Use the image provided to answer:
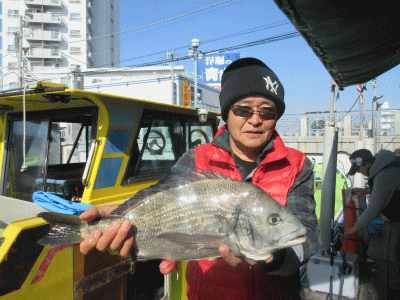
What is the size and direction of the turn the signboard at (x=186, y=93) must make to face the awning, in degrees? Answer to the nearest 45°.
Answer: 0° — it already faces it

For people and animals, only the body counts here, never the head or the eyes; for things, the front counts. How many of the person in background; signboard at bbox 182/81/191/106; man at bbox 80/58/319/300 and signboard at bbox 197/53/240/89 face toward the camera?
3

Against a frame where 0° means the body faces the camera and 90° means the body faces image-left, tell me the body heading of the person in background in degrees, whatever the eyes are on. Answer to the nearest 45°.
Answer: approximately 90°

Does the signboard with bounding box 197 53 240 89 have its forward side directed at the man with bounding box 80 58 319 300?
yes

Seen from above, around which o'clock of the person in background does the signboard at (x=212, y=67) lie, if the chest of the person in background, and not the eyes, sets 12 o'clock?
The signboard is roughly at 2 o'clock from the person in background.

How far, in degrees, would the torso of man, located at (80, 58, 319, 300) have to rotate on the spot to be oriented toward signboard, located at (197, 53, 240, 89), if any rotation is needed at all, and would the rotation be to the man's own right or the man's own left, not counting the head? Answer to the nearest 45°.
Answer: approximately 180°

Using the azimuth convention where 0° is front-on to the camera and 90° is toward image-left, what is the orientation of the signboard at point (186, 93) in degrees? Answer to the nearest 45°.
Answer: approximately 0°

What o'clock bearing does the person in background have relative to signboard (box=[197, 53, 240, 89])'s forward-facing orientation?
The person in background is roughly at 12 o'clock from the signboard.
